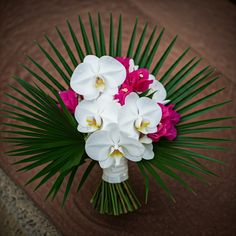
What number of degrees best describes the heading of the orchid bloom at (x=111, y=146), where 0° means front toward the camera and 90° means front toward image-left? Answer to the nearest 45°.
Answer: approximately 0°
